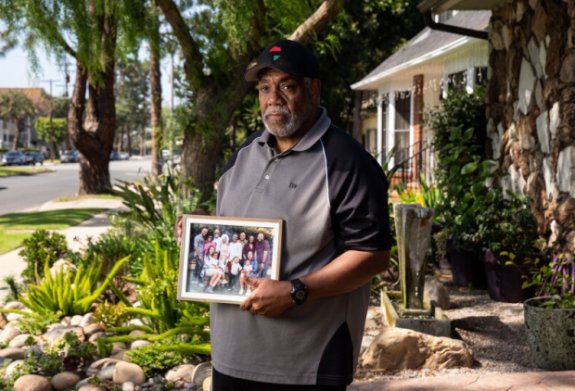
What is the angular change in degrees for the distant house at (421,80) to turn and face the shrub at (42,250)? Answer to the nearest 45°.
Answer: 0° — it already faces it

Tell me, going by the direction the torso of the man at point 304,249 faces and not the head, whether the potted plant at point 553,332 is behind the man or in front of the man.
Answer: behind

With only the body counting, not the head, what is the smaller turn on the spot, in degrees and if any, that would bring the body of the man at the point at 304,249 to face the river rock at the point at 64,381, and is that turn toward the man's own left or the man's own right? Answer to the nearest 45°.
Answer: approximately 90° to the man's own right

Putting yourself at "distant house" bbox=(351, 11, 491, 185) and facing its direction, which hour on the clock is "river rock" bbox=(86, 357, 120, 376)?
The river rock is roughly at 11 o'clock from the distant house.

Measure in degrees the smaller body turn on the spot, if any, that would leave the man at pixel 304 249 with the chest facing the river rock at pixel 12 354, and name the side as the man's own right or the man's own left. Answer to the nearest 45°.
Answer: approximately 90° to the man's own right

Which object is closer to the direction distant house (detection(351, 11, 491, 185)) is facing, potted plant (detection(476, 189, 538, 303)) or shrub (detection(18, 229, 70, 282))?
the shrub

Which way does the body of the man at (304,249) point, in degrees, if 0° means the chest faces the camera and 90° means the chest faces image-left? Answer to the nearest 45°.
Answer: approximately 45°

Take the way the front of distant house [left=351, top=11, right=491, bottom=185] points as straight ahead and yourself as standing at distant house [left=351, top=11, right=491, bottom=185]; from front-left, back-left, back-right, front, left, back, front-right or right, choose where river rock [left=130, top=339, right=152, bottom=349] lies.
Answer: front-left

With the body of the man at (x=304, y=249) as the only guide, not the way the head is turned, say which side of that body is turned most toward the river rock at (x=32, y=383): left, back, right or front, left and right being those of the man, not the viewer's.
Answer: right

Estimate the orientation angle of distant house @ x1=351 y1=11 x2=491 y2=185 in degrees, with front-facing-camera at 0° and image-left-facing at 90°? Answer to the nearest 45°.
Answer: approximately 45°

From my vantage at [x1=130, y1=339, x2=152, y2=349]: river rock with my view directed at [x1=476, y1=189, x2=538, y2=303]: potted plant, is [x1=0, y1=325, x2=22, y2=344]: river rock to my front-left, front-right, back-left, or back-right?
back-left
